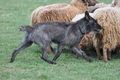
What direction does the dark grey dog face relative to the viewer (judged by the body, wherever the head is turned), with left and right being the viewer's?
facing to the right of the viewer

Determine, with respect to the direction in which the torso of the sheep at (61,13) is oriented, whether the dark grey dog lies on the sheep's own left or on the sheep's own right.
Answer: on the sheep's own right

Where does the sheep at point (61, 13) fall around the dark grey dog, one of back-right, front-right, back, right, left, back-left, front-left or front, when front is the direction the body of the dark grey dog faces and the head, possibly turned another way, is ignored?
left

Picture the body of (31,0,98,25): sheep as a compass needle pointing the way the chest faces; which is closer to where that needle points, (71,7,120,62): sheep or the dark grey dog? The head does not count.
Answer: the sheep

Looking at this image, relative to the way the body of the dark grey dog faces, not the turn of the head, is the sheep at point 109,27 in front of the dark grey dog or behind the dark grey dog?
in front

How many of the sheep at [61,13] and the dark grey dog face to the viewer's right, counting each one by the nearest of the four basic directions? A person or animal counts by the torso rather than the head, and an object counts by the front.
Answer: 2

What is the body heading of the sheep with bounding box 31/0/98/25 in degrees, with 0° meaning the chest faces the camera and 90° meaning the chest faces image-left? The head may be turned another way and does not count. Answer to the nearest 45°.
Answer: approximately 270°
